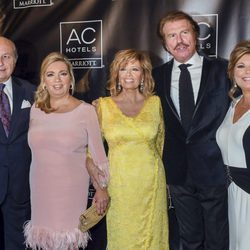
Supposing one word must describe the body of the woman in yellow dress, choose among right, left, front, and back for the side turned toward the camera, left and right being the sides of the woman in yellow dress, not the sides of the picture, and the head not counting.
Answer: front

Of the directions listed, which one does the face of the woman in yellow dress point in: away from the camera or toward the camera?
toward the camera

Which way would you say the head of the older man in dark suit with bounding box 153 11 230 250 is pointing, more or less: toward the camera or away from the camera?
toward the camera

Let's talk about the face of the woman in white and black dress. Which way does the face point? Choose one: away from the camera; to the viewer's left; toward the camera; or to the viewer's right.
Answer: toward the camera

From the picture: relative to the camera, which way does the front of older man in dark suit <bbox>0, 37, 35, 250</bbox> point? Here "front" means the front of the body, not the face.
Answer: toward the camera

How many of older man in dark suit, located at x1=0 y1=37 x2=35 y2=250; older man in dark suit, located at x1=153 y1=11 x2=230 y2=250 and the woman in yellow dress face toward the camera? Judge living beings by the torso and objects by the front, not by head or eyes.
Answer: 3

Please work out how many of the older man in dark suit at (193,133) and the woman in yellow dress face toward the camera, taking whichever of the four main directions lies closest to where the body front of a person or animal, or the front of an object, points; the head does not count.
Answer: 2

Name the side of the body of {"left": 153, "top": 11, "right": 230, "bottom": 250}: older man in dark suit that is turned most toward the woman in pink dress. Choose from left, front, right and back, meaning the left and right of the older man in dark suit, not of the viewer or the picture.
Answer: right

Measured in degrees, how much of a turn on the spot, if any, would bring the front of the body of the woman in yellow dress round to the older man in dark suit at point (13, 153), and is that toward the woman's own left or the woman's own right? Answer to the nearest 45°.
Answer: approximately 90° to the woman's own right

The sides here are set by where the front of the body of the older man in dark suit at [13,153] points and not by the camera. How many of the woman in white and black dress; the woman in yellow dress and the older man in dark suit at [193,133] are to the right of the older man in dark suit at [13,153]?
0

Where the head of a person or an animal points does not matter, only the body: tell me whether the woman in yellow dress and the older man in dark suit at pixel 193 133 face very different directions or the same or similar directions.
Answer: same or similar directions
